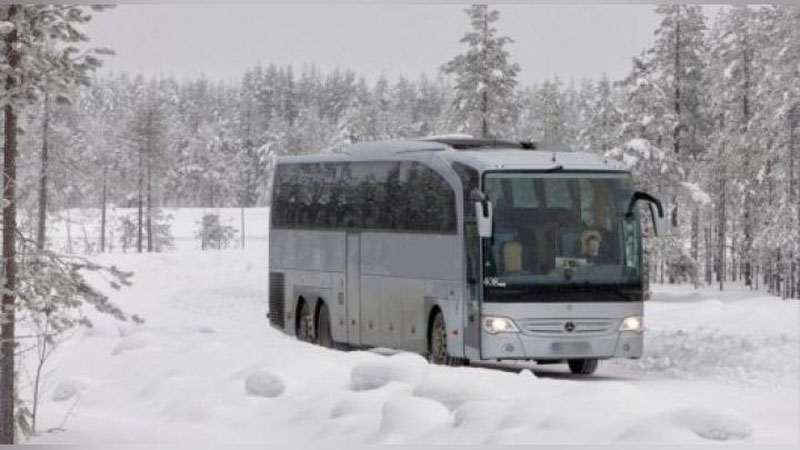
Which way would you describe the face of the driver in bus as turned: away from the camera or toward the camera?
toward the camera

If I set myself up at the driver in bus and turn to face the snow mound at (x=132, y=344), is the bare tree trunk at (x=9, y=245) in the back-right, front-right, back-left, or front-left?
front-left

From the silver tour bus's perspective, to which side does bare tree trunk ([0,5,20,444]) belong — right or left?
on its right

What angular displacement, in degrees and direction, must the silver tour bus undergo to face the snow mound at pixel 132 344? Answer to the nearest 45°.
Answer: approximately 135° to its right

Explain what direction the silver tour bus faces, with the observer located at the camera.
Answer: facing the viewer and to the right of the viewer
